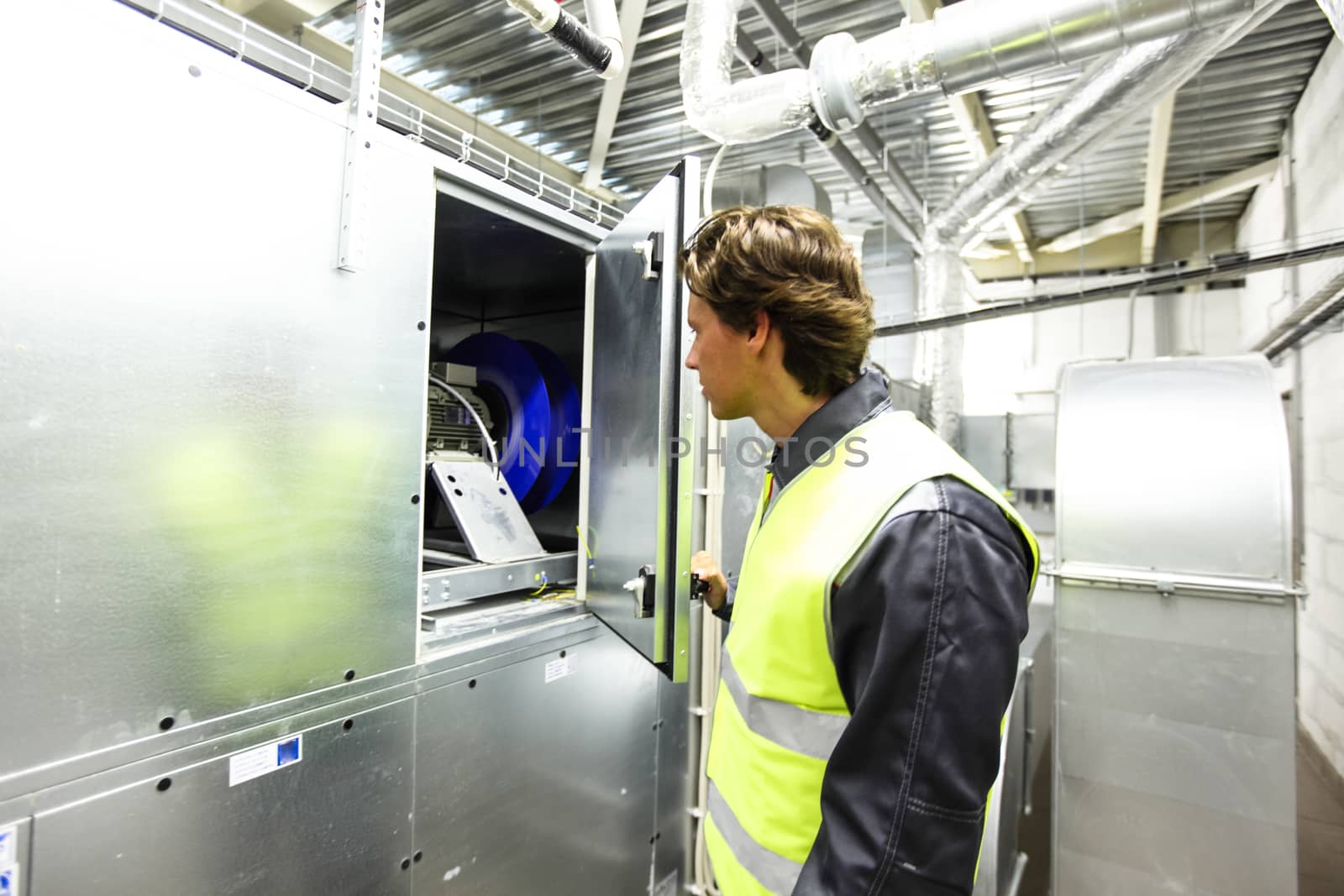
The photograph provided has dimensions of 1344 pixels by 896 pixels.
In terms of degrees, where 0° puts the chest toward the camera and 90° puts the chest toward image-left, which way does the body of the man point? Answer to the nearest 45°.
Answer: approximately 90°

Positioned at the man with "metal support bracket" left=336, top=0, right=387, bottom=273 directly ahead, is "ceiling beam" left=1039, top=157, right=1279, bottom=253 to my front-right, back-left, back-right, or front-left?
back-right

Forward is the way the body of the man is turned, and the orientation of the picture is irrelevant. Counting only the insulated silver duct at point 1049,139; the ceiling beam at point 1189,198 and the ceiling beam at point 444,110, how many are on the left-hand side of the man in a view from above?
0

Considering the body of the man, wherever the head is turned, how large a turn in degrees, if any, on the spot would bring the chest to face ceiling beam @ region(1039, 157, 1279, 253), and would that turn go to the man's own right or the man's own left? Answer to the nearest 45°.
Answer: approximately 135° to the man's own right

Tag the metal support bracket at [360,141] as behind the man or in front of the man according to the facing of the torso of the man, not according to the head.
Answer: in front

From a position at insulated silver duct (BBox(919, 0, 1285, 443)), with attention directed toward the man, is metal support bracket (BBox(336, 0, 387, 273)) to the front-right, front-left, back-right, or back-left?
front-right
